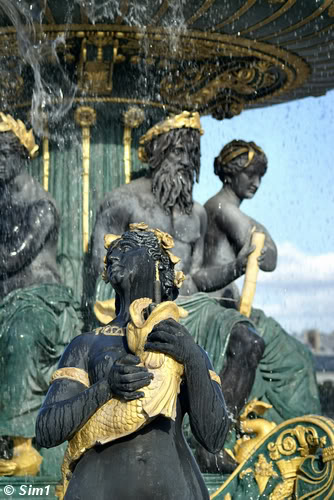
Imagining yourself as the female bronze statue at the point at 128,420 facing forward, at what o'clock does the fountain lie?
The fountain is roughly at 6 o'clock from the female bronze statue.

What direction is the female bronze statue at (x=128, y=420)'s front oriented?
toward the camera
